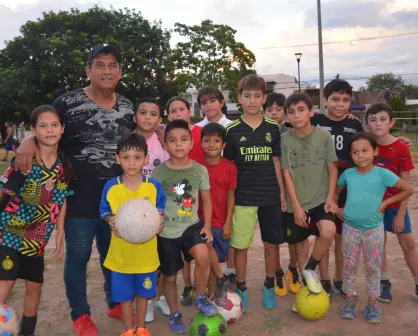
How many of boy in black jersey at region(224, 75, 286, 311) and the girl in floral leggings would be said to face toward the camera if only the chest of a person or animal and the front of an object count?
2

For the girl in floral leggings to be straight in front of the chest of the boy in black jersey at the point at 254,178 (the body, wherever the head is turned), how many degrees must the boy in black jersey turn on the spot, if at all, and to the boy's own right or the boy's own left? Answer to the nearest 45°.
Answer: approximately 90° to the boy's own left

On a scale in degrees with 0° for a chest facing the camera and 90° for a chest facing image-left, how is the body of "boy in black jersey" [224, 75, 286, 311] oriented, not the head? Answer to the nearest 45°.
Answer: approximately 0°

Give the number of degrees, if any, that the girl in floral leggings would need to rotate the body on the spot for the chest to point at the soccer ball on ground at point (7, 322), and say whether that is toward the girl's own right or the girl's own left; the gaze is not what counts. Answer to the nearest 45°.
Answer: approximately 45° to the girl's own right

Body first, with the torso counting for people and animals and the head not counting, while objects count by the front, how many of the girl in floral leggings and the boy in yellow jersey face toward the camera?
2

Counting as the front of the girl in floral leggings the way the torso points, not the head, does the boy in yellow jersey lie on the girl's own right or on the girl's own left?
on the girl's own right
